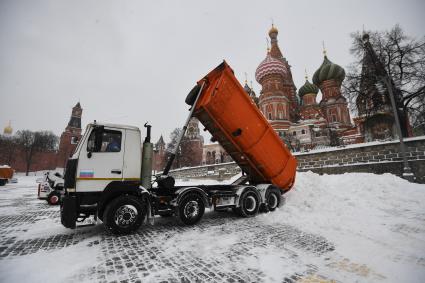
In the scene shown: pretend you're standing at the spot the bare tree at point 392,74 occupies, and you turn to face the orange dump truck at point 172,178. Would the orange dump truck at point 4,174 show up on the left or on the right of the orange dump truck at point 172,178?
right

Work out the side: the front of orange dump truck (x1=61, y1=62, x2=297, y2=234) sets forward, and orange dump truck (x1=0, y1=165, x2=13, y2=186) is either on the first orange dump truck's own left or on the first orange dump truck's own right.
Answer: on the first orange dump truck's own right

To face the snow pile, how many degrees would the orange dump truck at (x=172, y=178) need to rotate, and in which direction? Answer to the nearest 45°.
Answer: approximately 135° to its left

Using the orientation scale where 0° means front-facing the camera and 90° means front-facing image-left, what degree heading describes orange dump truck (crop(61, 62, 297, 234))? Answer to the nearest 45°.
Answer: approximately 45°

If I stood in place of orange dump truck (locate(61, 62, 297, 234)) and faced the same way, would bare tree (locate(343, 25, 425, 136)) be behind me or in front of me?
behind

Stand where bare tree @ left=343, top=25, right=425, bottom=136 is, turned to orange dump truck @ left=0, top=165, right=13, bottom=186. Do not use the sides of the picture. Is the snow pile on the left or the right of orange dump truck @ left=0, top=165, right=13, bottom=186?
left
